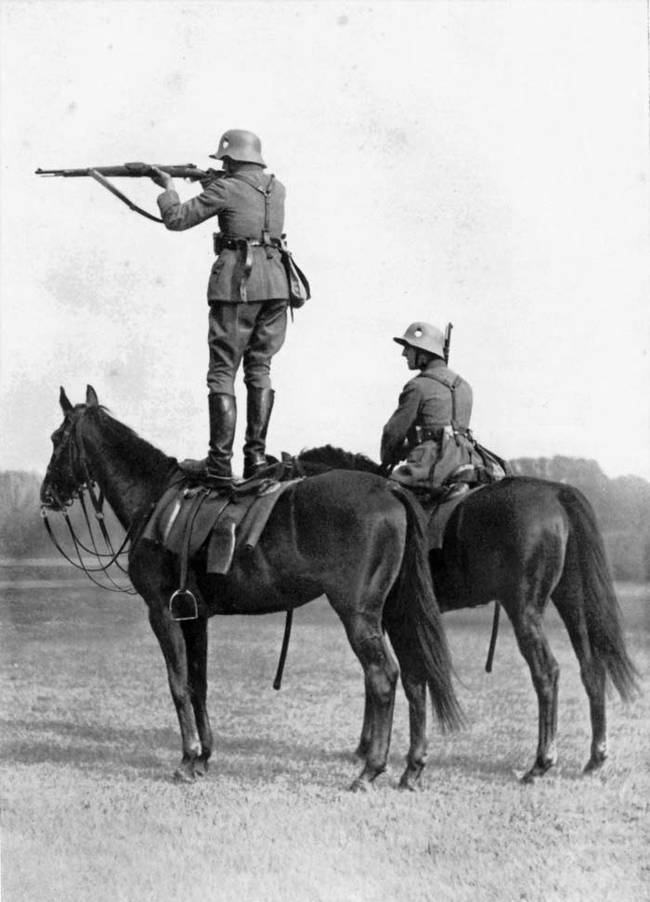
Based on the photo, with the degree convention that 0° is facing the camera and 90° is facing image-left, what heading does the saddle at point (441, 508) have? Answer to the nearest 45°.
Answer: approximately 90°

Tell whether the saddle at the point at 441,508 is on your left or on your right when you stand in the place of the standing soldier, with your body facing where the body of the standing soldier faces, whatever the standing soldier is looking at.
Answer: on your right

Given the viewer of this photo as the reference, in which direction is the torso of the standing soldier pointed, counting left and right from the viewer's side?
facing away from the viewer and to the left of the viewer

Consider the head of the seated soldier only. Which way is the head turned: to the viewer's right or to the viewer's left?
to the viewer's left

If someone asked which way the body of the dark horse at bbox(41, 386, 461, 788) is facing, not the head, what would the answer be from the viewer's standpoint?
to the viewer's left

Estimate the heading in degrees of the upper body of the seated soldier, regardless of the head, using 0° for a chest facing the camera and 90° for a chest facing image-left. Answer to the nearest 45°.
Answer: approximately 135°

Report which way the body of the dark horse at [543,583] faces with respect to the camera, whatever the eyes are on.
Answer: to the viewer's left

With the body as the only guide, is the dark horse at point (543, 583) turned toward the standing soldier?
yes

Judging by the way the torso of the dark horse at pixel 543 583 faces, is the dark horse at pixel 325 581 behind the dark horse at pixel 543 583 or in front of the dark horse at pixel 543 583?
in front

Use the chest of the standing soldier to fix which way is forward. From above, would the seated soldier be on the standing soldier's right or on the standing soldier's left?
on the standing soldier's right
